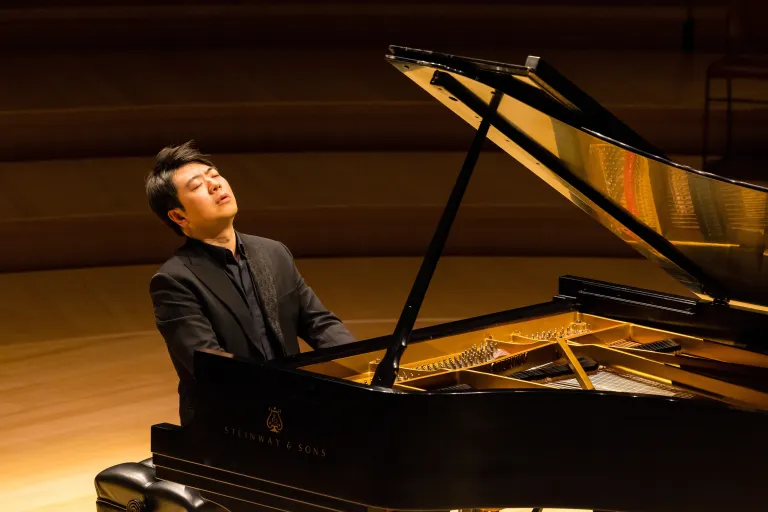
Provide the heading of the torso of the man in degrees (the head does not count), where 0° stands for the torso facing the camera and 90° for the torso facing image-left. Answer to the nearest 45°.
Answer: approximately 315°

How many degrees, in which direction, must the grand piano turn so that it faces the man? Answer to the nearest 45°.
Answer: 0° — it already faces them

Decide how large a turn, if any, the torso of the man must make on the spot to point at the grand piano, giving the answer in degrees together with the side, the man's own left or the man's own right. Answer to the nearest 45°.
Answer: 0° — they already face it

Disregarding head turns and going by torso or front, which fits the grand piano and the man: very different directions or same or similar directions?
very different directions

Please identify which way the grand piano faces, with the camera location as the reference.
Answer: facing away from the viewer and to the left of the viewer

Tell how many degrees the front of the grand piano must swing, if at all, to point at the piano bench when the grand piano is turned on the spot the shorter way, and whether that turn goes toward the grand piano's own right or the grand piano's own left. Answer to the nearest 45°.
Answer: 0° — it already faces it
